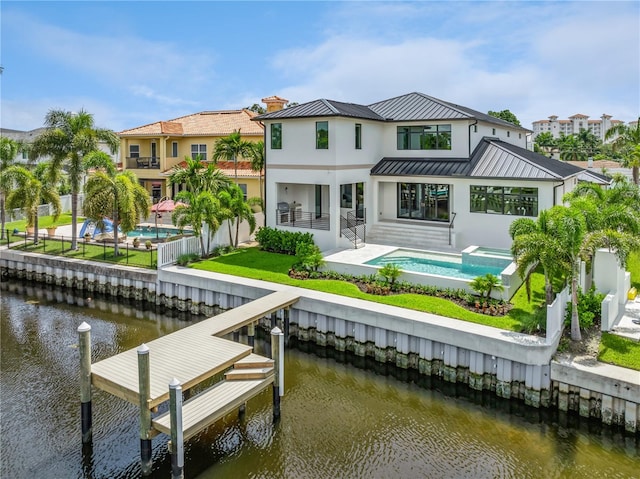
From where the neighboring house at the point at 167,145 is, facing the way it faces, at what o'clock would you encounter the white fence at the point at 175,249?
The white fence is roughly at 12 o'clock from the neighboring house.

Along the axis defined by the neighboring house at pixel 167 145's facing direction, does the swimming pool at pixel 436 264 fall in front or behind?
in front

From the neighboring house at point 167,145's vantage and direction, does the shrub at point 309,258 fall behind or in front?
in front

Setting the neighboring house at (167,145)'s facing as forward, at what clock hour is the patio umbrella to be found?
The patio umbrella is roughly at 12 o'clock from the neighboring house.

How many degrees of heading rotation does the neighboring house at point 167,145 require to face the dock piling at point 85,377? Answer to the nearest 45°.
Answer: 0° — it already faces it

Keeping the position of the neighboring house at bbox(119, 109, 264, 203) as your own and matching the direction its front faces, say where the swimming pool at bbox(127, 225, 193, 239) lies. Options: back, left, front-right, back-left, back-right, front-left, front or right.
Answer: front

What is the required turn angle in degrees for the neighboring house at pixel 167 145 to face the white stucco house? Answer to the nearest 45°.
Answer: approximately 45° to its left

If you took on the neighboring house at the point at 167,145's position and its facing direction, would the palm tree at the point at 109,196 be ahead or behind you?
ahead

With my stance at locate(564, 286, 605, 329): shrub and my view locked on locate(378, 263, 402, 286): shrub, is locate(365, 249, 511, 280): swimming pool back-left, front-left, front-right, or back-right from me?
front-right
